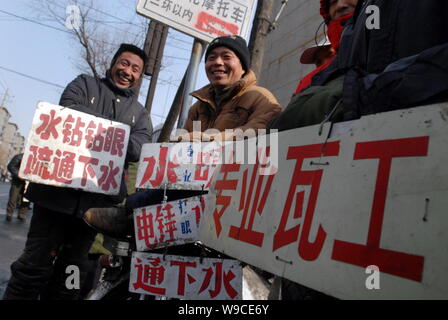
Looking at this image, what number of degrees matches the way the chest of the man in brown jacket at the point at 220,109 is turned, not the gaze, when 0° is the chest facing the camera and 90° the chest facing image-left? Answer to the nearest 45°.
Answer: approximately 45°

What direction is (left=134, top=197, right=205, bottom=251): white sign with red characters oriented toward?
toward the camera

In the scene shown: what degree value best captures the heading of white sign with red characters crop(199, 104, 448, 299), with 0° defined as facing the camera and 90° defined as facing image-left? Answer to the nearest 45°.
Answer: approximately 45°

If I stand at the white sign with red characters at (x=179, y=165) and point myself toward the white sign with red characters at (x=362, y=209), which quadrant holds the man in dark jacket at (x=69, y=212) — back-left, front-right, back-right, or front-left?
back-right

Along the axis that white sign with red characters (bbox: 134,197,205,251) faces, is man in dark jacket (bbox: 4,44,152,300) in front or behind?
behind

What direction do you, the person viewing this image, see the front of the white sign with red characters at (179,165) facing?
facing the viewer

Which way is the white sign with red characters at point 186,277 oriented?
toward the camera

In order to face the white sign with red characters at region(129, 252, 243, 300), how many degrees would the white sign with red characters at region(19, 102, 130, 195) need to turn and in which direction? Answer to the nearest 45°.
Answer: approximately 45° to its left

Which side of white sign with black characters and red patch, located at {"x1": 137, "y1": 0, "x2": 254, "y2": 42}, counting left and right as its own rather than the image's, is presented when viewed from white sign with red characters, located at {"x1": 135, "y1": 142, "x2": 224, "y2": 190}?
front

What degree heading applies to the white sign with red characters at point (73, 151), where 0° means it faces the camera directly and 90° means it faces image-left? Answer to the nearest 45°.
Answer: approximately 0°
